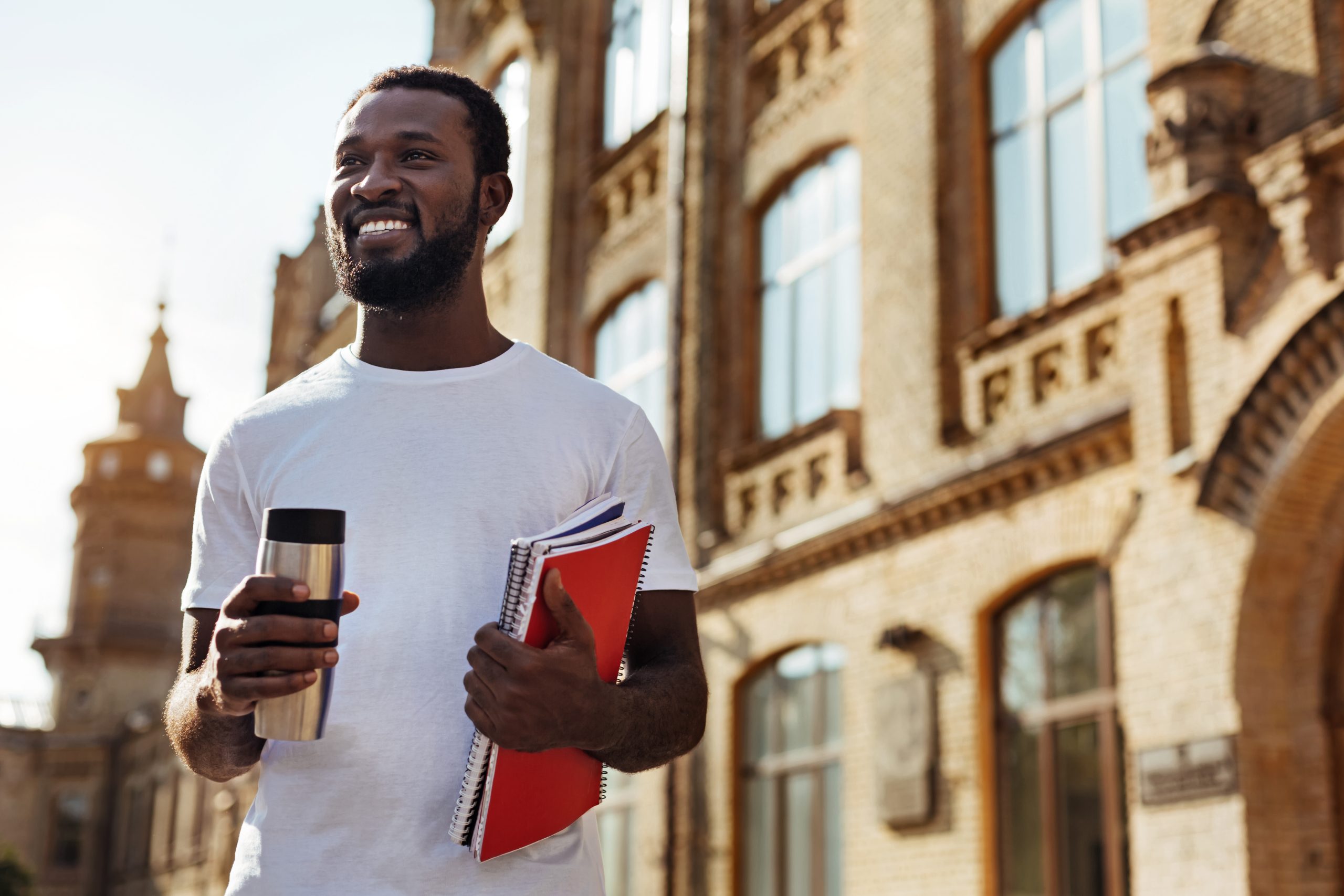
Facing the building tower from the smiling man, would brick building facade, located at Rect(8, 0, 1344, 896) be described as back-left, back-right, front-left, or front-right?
front-right

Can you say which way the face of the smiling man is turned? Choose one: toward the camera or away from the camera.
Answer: toward the camera

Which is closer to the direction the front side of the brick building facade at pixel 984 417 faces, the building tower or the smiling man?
the smiling man

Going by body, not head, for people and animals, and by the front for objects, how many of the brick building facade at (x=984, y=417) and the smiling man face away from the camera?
0

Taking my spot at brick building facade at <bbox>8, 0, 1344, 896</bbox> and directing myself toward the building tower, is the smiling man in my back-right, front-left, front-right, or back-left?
back-left

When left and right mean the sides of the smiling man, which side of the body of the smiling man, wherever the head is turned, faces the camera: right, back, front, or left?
front

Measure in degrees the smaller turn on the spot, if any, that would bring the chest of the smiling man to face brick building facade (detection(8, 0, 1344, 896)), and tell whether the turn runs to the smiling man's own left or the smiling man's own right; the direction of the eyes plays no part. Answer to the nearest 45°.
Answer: approximately 135° to the smiling man's own left

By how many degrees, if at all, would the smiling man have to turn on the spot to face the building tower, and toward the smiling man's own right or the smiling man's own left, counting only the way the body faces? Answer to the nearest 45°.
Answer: approximately 180°

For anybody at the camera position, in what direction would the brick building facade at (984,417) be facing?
facing the viewer and to the left of the viewer

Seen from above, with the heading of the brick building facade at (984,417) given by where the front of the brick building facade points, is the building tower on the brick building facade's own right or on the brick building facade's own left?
on the brick building facade's own right

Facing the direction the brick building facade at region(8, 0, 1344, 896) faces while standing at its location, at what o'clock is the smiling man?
The smiling man is roughly at 11 o'clock from the brick building facade.
